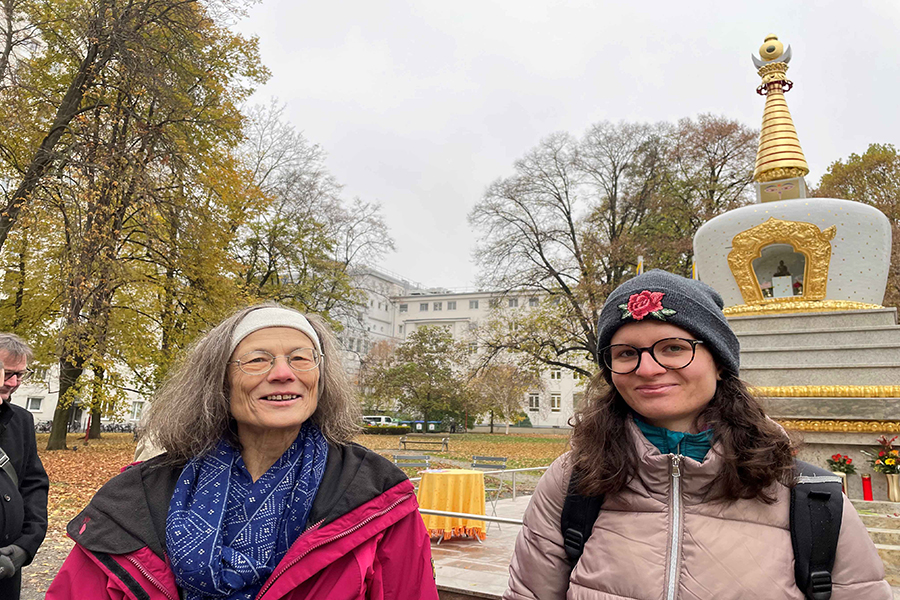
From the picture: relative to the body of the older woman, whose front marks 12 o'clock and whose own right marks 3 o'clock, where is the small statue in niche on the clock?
The small statue in niche is roughly at 8 o'clock from the older woman.

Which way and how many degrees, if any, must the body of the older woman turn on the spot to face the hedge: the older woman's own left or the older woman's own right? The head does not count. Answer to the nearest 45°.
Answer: approximately 180°

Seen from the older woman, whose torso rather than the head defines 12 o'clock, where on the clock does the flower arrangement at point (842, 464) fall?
The flower arrangement is roughly at 8 o'clock from the older woman.

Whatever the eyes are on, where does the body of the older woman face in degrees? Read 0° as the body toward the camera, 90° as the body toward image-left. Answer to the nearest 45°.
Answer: approximately 0°

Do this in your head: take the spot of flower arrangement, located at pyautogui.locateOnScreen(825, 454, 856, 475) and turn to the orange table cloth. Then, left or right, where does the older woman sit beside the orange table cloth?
left

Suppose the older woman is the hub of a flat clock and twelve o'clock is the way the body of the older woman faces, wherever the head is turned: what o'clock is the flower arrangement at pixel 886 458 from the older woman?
The flower arrangement is roughly at 8 o'clock from the older woman.
